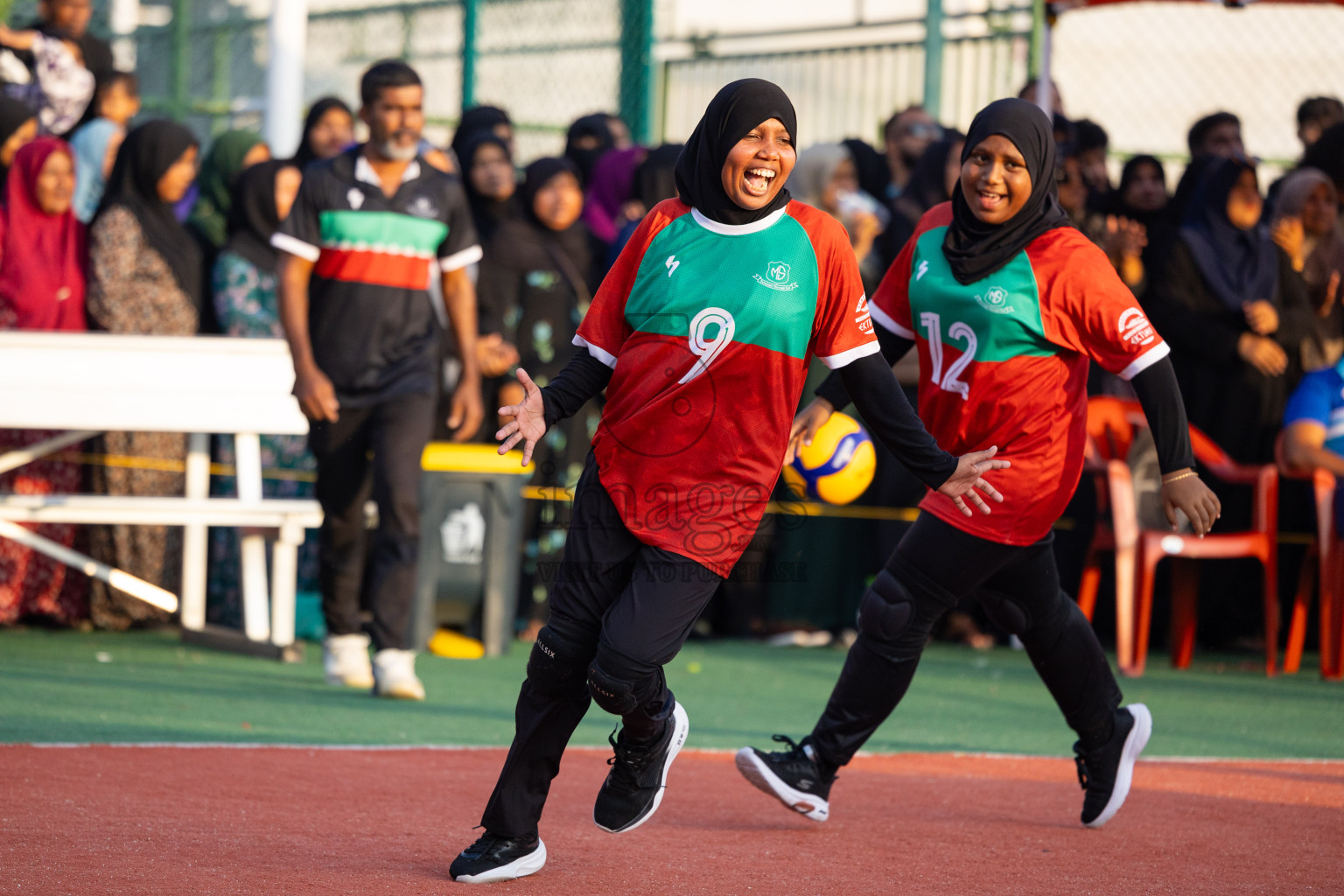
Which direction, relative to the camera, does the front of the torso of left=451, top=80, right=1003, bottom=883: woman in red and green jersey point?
toward the camera

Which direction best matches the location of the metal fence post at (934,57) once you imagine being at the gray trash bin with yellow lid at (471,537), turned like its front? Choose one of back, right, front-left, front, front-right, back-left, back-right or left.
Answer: back-left

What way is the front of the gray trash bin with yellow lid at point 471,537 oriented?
toward the camera

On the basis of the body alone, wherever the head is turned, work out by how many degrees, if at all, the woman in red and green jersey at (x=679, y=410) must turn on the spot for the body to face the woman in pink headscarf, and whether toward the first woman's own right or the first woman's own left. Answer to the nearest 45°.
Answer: approximately 135° to the first woman's own right

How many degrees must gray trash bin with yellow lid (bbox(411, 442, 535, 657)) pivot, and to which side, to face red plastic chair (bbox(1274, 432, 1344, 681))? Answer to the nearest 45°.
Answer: approximately 90° to its left

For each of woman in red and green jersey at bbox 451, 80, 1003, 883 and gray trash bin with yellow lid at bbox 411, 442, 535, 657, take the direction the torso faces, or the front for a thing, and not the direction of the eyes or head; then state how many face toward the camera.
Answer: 2

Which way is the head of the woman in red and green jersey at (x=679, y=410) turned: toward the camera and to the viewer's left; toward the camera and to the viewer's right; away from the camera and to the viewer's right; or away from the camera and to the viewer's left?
toward the camera and to the viewer's right

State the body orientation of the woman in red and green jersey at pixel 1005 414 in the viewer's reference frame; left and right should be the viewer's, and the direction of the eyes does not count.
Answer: facing the viewer and to the left of the viewer

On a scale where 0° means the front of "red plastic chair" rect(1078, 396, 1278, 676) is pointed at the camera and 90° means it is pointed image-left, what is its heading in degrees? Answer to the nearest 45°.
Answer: approximately 315°

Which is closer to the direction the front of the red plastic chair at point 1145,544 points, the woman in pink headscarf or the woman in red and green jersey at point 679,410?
the woman in red and green jersey
